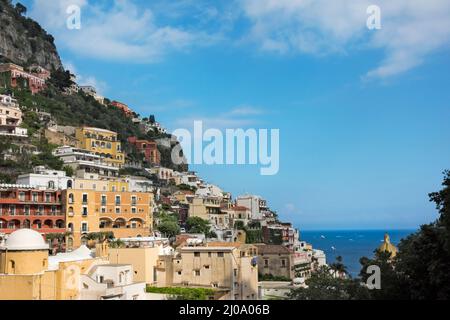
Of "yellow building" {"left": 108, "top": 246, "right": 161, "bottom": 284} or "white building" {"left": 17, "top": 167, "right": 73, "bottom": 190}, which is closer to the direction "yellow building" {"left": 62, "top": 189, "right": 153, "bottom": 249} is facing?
the yellow building

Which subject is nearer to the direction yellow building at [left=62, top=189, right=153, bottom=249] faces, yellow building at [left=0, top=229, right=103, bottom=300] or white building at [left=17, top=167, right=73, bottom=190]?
the yellow building

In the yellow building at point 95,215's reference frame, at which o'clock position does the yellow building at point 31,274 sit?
the yellow building at point 31,274 is roughly at 12 o'clock from the yellow building at point 95,215.

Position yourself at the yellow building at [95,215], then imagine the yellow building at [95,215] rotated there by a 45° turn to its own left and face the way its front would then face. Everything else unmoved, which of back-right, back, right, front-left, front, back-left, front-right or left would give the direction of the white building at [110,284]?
front-right

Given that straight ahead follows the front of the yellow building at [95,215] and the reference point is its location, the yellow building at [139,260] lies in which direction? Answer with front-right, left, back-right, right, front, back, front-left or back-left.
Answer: front

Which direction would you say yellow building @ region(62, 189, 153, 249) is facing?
toward the camera

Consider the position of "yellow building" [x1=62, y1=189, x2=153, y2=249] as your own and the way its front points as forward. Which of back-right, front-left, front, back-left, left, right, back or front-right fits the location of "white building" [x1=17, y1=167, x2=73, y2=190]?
right
